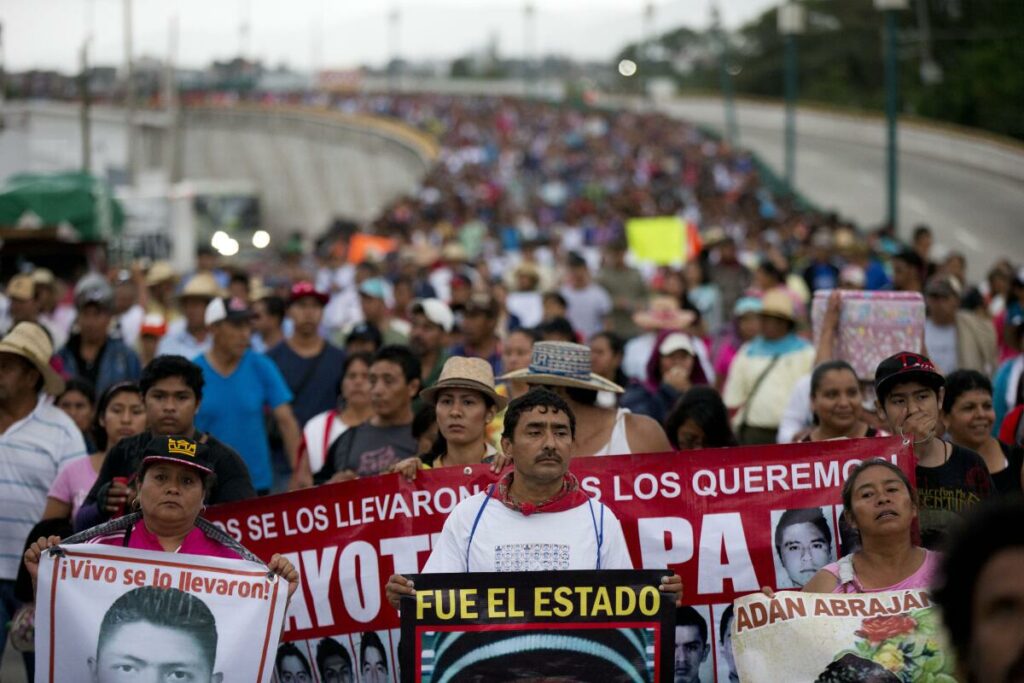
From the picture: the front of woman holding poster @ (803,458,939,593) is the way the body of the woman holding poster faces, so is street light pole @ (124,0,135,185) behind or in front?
behind

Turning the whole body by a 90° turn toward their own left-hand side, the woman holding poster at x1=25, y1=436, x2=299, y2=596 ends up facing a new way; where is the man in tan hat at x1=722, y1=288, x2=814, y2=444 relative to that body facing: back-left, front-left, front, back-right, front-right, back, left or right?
front-left

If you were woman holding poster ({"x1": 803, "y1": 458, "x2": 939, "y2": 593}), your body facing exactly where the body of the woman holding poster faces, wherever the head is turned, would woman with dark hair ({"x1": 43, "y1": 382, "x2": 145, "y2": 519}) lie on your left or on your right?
on your right

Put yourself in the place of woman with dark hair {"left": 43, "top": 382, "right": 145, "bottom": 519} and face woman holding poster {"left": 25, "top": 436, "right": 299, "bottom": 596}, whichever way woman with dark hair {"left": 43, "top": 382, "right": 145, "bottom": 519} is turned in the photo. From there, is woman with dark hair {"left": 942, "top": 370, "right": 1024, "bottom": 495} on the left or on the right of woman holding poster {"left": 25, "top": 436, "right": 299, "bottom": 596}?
left

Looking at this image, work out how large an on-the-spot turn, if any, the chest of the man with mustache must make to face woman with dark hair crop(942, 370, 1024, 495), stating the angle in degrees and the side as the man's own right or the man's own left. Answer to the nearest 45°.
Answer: approximately 135° to the man's own left

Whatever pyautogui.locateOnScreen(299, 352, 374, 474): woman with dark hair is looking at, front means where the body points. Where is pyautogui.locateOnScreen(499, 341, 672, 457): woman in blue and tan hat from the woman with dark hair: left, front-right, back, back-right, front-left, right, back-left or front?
front-left
